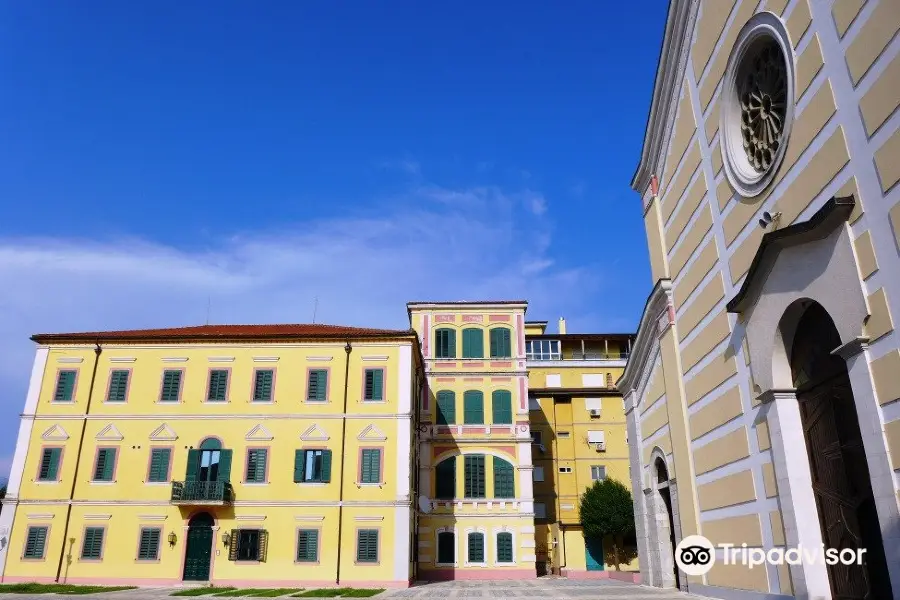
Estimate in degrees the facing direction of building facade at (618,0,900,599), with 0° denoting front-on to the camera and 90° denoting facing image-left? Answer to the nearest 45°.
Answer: approximately 45°

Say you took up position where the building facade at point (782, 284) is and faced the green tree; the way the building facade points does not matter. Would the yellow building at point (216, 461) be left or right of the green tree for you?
left

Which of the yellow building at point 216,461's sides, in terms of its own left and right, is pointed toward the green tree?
left

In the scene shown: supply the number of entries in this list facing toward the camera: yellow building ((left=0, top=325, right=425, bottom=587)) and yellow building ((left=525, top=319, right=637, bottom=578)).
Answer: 2

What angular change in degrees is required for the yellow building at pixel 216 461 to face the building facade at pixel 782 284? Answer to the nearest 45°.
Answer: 0° — it already faces it

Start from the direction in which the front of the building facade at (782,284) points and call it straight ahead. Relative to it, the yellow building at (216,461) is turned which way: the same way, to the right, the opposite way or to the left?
to the left

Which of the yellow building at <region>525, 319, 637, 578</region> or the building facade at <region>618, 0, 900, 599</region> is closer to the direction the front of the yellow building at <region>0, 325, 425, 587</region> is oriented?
the building facade

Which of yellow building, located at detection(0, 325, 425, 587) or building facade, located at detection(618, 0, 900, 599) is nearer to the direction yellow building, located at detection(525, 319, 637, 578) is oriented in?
the building facade

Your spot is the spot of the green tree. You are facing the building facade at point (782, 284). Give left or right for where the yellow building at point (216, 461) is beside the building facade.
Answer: right

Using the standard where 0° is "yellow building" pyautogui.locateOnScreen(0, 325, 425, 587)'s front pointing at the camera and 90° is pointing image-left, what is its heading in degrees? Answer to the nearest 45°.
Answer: approximately 0°
